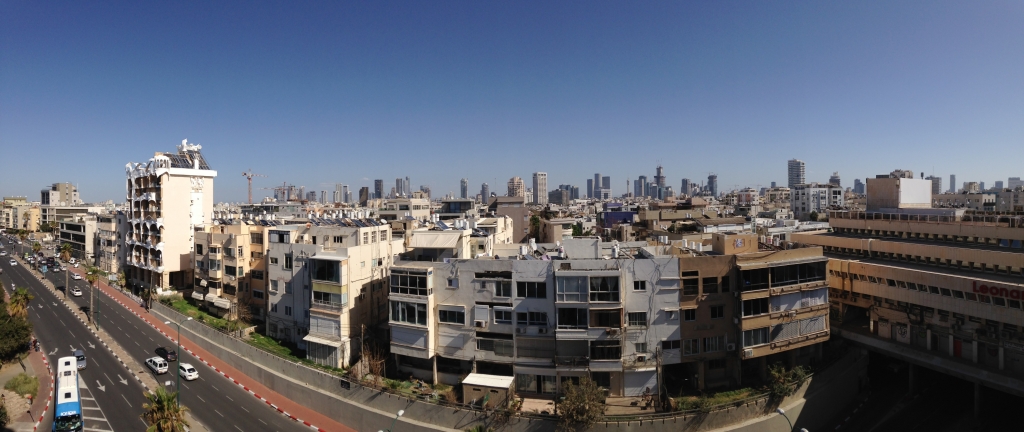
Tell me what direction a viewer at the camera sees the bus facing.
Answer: facing the viewer

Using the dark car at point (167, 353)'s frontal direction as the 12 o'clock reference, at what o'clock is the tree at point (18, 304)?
The tree is roughly at 12 o'clock from the dark car.

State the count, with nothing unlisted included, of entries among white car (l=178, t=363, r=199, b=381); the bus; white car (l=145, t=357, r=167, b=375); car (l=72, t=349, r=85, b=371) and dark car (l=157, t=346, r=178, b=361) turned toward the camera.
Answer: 2

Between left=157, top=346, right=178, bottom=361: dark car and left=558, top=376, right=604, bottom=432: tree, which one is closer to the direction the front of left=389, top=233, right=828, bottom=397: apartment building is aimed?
the tree

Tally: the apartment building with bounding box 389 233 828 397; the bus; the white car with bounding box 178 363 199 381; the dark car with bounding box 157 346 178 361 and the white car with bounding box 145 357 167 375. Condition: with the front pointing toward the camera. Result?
2

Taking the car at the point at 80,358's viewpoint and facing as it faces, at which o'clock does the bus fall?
The bus is roughly at 12 o'clock from the car.

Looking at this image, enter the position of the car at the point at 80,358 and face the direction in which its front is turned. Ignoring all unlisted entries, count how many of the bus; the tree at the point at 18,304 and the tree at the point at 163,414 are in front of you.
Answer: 2

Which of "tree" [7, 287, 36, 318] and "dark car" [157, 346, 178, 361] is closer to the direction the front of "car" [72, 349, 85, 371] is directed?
the dark car

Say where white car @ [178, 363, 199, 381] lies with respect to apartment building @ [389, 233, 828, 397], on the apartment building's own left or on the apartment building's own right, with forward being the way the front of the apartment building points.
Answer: on the apartment building's own right

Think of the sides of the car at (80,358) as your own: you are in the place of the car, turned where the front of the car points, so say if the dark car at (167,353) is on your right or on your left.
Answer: on your left

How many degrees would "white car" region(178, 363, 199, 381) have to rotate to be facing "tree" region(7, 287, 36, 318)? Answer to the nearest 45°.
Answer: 0° — it already faces it

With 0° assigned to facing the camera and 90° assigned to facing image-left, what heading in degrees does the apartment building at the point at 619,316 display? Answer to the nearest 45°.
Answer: approximately 0°

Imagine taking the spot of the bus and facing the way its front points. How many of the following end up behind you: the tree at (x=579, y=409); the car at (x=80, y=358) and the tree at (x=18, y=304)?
2

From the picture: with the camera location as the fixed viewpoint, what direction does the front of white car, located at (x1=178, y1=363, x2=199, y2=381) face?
facing away from the viewer and to the left of the viewer

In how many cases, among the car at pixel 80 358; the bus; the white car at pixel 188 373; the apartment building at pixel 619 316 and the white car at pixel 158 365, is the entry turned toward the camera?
3

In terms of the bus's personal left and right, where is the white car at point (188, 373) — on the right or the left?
on its left

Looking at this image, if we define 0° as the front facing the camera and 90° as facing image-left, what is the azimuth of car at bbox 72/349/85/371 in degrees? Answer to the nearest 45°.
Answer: approximately 0°

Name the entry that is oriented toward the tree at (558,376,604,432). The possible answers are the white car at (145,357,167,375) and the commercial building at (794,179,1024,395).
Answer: the commercial building
